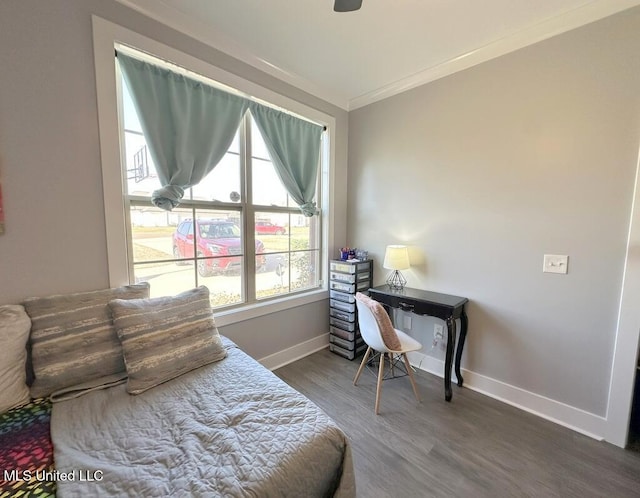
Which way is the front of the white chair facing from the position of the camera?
facing away from the viewer and to the right of the viewer

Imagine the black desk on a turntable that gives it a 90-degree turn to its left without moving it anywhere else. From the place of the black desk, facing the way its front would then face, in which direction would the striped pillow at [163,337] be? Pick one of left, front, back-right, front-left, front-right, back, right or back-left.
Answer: right

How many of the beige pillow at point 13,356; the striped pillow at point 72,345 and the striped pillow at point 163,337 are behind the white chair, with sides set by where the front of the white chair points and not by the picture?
3

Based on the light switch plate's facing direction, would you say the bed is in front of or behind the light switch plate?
in front

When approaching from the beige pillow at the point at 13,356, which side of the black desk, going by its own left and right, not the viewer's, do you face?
front

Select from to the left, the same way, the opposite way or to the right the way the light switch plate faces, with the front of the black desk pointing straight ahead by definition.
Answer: the same way

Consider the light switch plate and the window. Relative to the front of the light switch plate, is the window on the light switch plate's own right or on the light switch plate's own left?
on the light switch plate's own right

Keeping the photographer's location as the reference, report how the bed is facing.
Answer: facing the viewer and to the right of the viewer

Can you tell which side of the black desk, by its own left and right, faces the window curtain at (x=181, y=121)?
front

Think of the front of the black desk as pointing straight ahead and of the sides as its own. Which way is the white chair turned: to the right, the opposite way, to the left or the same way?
the opposite way

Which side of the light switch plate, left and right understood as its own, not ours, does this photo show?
front

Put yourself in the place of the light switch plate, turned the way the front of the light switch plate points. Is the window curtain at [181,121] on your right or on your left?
on your right

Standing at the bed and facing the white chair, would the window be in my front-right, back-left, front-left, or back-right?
front-left

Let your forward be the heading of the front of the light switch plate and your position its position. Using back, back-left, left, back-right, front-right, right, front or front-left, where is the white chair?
front-right

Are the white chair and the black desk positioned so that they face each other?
yes
